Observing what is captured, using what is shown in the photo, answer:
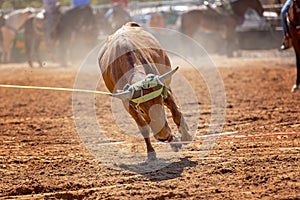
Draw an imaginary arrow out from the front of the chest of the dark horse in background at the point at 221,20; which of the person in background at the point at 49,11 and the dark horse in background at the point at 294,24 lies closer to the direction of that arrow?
the dark horse in background

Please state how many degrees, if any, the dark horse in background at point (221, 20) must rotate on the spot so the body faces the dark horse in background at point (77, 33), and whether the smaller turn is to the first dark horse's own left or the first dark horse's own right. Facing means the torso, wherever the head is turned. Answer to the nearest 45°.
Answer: approximately 180°

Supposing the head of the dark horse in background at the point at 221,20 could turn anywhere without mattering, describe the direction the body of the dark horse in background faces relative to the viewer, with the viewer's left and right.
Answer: facing to the right of the viewer

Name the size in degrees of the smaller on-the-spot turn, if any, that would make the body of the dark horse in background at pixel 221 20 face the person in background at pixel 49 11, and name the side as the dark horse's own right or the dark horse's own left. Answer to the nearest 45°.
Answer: approximately 180°

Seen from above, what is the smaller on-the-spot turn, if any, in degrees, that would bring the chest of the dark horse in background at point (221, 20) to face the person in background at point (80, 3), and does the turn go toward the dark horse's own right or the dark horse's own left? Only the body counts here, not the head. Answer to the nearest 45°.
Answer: approximately 180°
